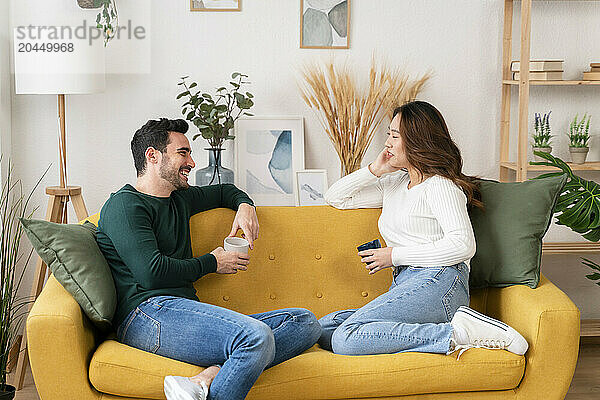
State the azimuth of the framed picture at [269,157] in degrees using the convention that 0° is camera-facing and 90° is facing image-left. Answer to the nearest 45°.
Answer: approximately 0°

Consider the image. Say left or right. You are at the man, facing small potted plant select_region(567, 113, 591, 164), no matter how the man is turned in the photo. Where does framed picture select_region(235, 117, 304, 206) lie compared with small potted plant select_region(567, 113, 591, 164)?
left

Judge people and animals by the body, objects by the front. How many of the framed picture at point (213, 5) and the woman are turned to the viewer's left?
1

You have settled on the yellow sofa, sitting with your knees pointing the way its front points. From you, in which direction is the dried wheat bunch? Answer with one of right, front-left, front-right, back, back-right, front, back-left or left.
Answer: back

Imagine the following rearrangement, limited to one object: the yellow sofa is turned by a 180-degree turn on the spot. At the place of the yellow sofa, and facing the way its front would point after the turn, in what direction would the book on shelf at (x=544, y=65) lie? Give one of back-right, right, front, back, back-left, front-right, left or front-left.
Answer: front-right

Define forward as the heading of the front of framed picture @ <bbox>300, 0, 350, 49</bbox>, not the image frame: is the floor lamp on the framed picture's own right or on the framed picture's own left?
on the framed picture's own right

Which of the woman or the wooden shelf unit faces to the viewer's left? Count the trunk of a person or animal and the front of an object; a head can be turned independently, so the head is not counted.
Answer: the woman

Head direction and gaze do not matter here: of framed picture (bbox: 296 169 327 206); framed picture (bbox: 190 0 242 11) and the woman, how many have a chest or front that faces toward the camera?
2

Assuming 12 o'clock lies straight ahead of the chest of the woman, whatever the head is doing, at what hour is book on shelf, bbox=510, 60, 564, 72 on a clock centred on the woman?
The book on shelf is roughly at 4 o'clock from the woman.

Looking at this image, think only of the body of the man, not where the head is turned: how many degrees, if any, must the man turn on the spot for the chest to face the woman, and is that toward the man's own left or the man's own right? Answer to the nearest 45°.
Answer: approximately 45° to the man's own left

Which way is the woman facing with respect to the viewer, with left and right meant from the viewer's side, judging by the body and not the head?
facing to the left of the viewer

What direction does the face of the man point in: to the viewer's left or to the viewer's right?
to the viewer's right

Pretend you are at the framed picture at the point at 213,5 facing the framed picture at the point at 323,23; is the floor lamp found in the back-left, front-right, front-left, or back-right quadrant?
back-right
